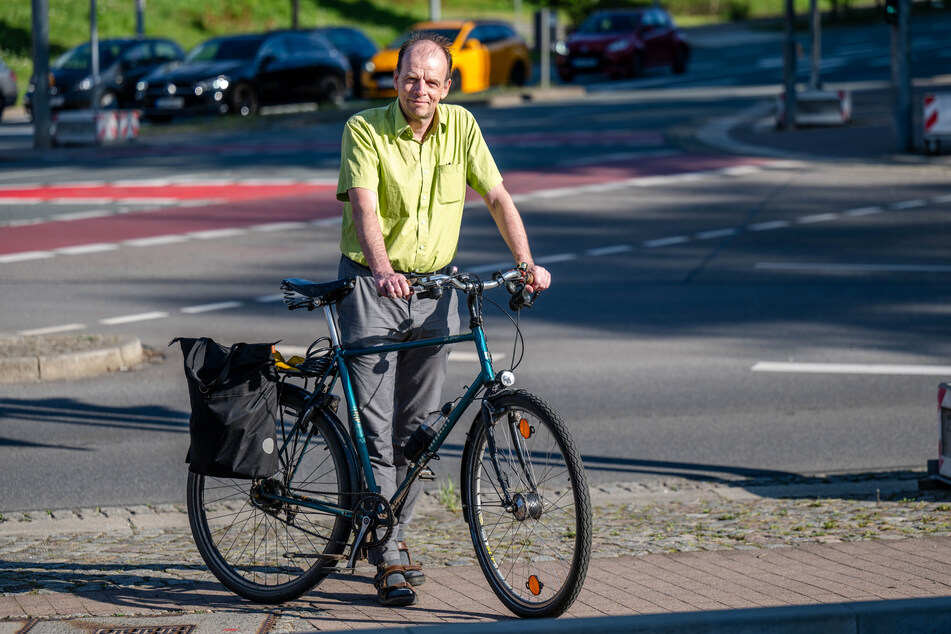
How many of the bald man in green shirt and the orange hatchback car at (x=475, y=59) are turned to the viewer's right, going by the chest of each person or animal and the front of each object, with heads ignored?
0

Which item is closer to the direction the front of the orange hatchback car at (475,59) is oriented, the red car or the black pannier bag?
the black pannier bag

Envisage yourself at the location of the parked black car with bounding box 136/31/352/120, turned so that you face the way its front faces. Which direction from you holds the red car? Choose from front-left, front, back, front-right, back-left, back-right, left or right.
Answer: back

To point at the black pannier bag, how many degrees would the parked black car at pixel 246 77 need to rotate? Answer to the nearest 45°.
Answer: approximately 45° to its left

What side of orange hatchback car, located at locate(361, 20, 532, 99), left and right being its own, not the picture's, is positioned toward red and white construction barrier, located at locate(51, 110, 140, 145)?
front

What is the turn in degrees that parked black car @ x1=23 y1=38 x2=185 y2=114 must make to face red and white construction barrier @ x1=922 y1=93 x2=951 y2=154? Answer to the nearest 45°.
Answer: approximately 90° to its left

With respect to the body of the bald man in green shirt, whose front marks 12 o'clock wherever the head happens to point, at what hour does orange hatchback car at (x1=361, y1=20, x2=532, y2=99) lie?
The orange hatchback car is roughly at 6 o'clock from the bald man in green shirt.

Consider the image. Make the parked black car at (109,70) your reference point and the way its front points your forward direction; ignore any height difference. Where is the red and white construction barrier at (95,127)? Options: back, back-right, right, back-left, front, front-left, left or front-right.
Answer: front-left

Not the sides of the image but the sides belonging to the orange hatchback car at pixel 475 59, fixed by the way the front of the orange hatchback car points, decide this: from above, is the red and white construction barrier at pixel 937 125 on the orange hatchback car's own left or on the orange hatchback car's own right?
on the orange hatchback car's own left

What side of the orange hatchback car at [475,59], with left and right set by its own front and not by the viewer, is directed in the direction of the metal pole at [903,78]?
left

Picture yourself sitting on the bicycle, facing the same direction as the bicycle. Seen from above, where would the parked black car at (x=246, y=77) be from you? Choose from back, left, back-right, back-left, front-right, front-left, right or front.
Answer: back-left

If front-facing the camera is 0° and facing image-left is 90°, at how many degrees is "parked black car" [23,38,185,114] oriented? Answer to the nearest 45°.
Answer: approximately 45°

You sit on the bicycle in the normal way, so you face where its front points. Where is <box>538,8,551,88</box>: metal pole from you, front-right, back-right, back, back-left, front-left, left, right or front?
back-left
